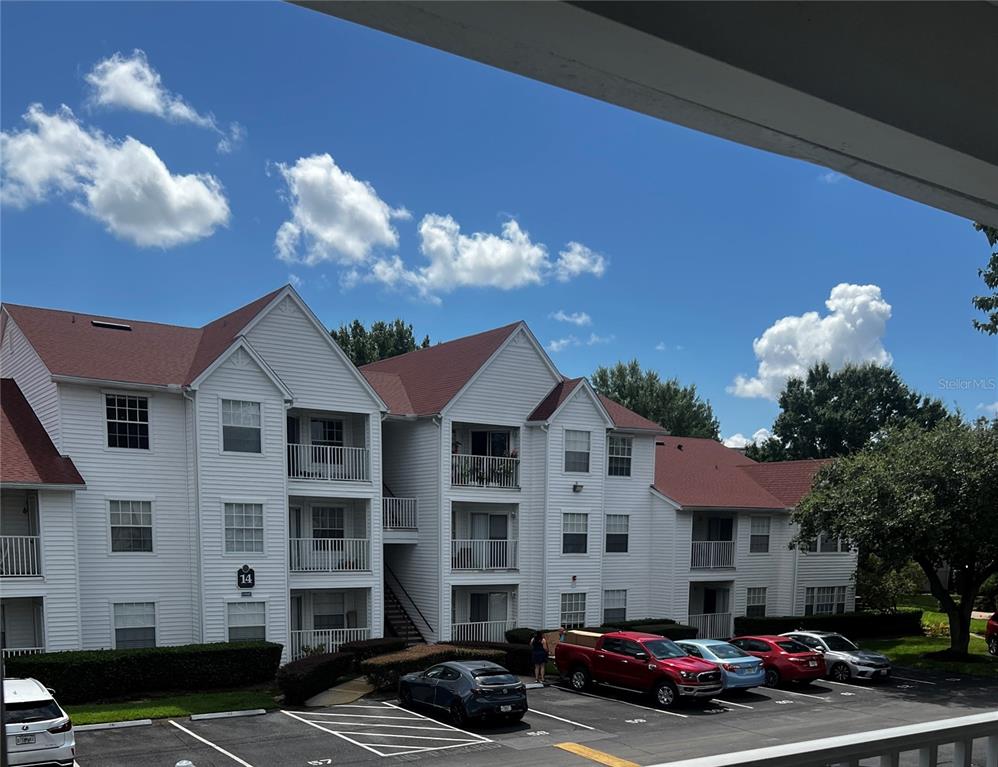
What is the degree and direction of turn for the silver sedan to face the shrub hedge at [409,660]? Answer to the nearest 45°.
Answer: approximately 90° to its right

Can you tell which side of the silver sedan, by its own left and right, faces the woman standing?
right

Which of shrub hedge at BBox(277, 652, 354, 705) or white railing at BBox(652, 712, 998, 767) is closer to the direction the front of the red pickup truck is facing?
the white railing

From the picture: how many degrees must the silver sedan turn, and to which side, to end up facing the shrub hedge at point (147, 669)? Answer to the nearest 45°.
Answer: approximately 90° to its right

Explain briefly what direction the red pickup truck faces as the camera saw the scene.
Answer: facing the viewer and to the right of the viewer

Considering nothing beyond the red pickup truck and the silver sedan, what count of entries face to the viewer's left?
0

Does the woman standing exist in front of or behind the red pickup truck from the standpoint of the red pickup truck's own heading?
behind
